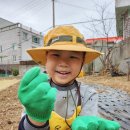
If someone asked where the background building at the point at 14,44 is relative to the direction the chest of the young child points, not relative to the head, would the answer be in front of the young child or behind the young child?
behind

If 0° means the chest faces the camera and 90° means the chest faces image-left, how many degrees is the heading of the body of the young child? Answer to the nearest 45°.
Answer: approximately 0°
